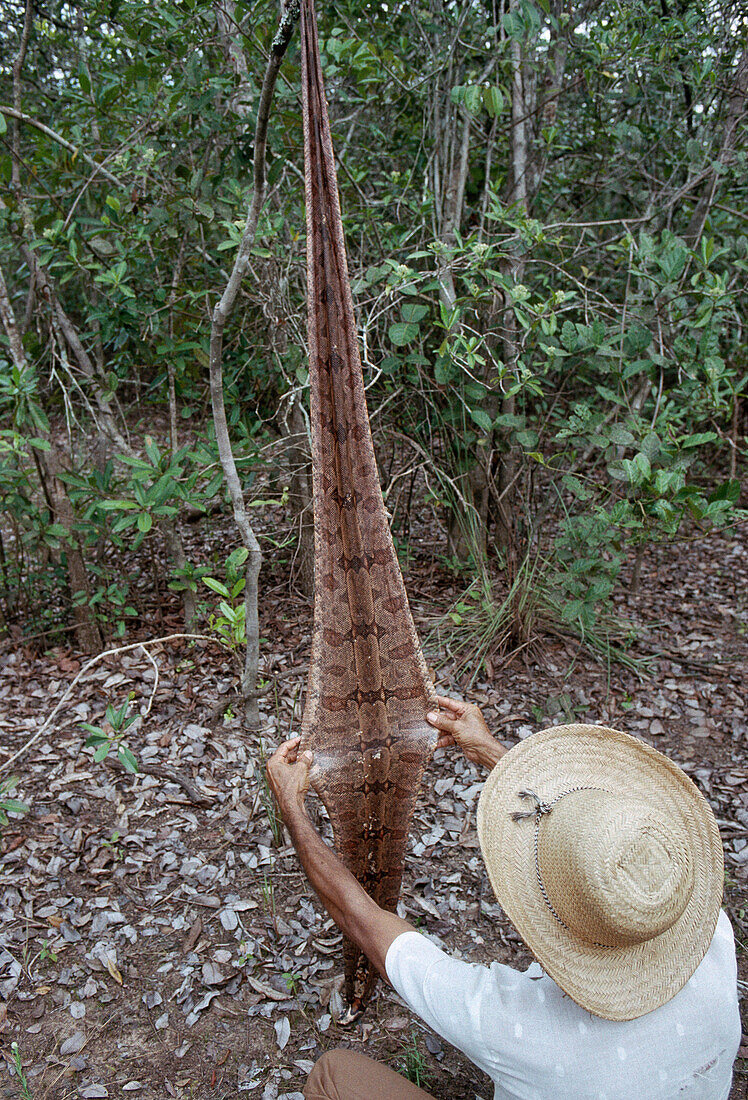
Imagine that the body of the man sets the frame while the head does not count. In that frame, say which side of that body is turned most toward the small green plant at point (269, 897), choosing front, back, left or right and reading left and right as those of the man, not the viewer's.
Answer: front

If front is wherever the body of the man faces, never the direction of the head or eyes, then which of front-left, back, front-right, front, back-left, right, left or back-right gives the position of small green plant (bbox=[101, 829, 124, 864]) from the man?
front

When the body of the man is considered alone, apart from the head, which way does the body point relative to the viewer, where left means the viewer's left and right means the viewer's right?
facing away from the viewer and to the left of the viewer

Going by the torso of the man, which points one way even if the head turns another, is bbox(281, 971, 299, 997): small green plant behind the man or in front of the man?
in front

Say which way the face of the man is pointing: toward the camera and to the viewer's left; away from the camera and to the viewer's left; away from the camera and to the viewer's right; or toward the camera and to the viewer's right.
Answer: away from the camera and to the viewer's left

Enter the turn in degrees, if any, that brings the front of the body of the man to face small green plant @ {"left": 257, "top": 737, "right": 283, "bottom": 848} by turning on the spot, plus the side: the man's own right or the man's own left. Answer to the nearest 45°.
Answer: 0° — they already face it

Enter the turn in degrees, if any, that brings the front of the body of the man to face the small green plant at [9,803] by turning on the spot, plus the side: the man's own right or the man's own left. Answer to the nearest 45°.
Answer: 0° — they already face it

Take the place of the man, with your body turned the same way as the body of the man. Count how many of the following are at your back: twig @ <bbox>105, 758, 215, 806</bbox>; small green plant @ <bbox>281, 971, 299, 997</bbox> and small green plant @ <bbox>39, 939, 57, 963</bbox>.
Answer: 0

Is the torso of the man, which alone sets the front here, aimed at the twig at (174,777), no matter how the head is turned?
yes
